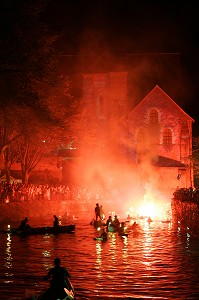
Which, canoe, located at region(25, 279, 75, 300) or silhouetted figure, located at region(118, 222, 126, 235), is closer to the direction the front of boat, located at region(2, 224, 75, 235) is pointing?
the silhouetted figure

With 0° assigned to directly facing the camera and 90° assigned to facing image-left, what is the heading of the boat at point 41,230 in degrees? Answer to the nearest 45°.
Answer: approximately 270°

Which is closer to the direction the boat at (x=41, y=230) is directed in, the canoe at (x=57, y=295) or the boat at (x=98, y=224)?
the boat

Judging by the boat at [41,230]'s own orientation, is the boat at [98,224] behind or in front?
in front

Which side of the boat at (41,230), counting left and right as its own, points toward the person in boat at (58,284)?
right

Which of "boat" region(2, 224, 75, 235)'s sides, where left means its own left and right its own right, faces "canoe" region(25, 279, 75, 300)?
right
